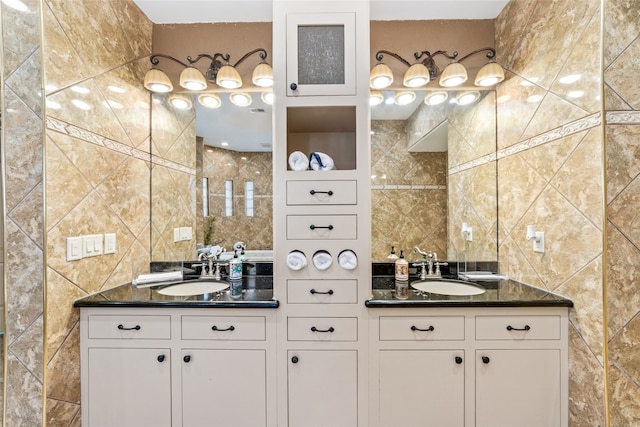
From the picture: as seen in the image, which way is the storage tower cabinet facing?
toward the camera

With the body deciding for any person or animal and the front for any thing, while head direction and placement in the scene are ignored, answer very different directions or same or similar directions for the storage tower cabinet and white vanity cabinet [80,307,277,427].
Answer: same or similar directions

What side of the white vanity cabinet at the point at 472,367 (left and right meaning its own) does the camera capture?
front

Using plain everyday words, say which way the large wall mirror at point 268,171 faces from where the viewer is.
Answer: facing the viewer

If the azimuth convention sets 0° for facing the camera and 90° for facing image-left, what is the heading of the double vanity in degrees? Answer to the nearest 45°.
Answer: approximately 0°

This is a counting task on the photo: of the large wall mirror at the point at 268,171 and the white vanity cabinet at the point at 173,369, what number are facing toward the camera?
2

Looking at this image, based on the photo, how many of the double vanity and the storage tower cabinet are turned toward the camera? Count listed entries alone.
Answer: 2

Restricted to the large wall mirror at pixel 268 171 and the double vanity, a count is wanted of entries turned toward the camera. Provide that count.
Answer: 2

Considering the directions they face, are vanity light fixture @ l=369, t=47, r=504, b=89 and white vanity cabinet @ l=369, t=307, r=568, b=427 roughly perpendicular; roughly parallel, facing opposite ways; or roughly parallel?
roughly parallel
